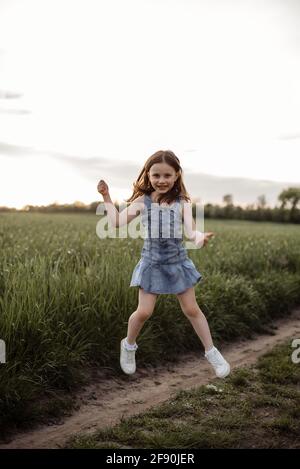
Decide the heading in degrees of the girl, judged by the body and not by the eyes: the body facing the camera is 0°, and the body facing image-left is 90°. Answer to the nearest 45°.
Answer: approximately 0°
